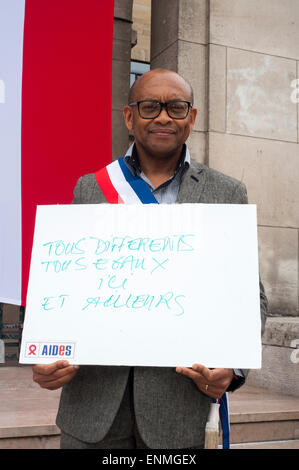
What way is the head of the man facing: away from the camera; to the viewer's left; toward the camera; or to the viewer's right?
toward the camera

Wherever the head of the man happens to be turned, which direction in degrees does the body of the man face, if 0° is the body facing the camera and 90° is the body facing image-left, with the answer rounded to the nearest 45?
approximately 0°
